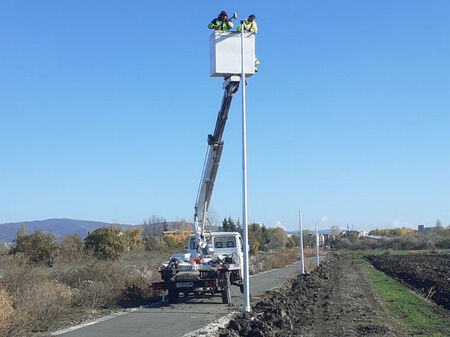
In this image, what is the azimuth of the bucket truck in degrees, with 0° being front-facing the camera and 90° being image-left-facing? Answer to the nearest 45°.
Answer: approximately 180°

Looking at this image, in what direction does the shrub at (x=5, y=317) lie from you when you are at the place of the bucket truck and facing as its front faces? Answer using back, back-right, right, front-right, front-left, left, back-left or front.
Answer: back-left

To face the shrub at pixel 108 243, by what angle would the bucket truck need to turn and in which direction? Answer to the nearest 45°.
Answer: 0° — it already faces it

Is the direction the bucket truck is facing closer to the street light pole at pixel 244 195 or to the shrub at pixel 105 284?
the shrub

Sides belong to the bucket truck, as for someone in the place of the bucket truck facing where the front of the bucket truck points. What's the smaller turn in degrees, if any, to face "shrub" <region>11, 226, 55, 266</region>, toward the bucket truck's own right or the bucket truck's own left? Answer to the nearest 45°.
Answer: approximately 45° to the bucket truck's own left
